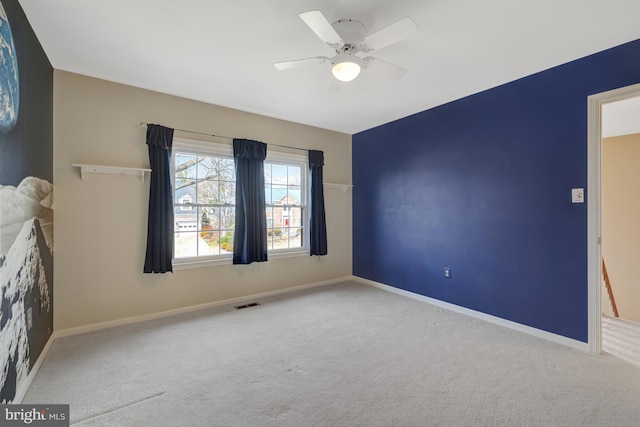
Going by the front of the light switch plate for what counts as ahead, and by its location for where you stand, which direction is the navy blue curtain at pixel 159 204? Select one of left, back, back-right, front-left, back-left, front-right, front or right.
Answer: front-right

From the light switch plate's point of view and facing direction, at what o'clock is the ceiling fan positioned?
The ceiling fan is roughly at 1 o'clock from the light switch plate.

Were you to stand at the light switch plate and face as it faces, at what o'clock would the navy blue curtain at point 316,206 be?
The navy blue curtain is roughly at 3 o'clock from the light switch plate.

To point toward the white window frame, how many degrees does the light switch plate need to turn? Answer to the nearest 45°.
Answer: approximately 45° to its right

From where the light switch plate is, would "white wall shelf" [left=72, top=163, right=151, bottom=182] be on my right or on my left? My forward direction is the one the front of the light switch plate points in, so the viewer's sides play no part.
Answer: on my right

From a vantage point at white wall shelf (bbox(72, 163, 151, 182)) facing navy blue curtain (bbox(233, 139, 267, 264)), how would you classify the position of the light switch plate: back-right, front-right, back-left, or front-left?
front-right

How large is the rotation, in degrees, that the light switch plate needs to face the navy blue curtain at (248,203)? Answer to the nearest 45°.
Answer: approximately 90° to its right

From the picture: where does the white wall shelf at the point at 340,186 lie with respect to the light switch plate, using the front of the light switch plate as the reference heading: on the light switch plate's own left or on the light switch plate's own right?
on the light switch plate's own right

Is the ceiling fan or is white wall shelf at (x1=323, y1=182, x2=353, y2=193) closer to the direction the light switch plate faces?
the ceiling fan

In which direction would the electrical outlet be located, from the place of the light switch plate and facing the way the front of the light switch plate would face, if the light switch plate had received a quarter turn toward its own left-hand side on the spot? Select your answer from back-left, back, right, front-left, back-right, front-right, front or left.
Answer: back-right

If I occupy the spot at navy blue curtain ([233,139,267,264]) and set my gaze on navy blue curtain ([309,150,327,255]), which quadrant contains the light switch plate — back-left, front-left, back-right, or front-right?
front-right
